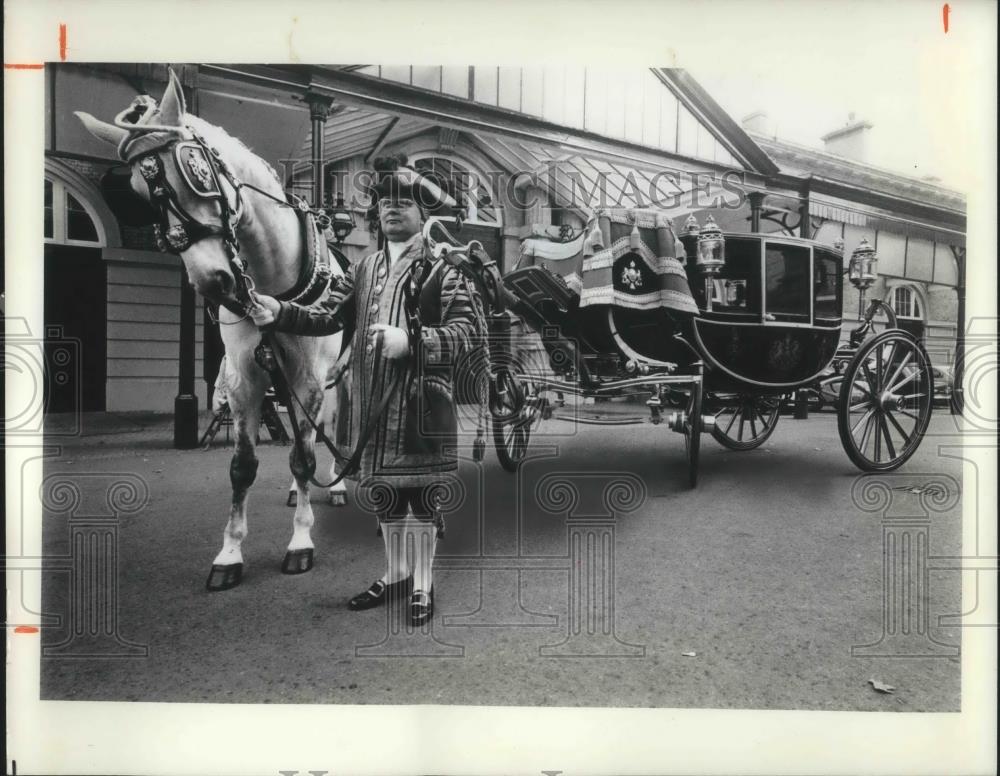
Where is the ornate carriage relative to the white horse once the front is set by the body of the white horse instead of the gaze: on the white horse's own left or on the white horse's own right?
on the white horse's own left

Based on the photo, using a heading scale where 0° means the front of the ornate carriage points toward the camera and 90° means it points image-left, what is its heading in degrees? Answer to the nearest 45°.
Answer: approximately 45°

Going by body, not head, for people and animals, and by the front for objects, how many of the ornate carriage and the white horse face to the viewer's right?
0

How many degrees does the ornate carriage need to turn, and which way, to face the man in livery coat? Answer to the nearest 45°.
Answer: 0° — it already faces them

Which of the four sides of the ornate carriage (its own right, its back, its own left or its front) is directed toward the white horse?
front
